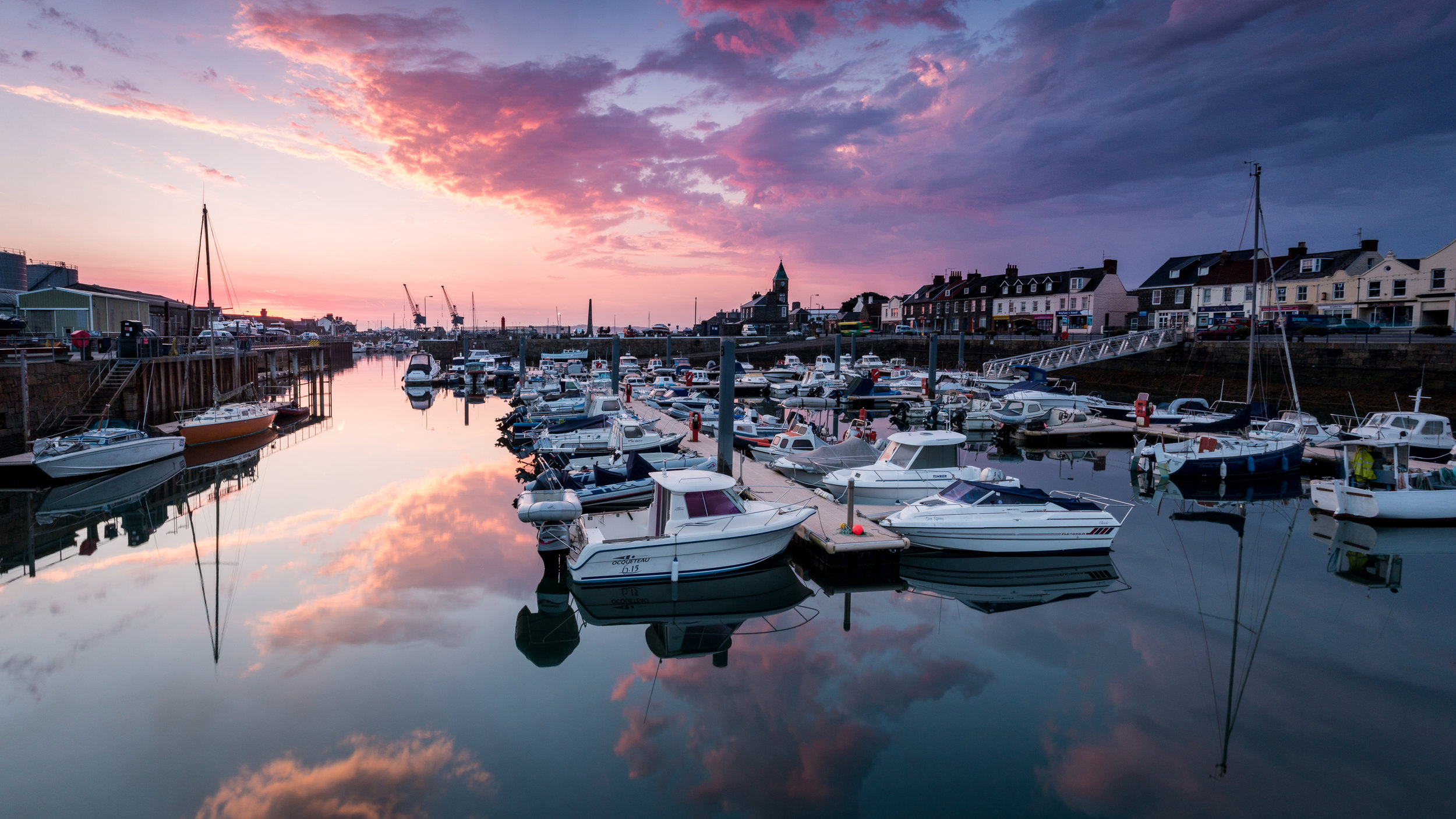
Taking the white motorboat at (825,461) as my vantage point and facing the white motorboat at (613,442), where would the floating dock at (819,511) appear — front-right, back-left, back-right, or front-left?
back-left

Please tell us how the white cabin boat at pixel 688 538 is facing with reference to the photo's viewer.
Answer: facing to the right of the viewer

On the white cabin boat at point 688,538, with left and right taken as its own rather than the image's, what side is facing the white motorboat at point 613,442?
left

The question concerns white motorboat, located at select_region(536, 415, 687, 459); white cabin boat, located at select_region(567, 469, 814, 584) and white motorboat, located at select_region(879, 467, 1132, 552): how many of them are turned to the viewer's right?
2

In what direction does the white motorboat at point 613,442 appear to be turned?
to the viewer's right

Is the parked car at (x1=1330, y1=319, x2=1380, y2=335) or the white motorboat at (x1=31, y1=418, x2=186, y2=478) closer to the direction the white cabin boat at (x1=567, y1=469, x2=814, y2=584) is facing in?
the parked car
